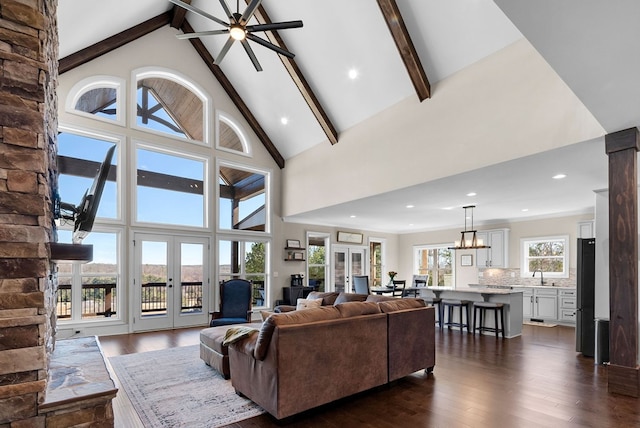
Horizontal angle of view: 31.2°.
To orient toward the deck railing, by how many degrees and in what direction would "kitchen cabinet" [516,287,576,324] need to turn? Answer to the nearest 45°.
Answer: approximately 45° to its right

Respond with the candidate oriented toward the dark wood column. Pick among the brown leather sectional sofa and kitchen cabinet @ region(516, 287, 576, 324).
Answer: the kitchen cabinet

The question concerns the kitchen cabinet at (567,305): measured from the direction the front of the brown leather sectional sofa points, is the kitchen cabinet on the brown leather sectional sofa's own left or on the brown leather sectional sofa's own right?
on the brown leather sectional sofa's own right

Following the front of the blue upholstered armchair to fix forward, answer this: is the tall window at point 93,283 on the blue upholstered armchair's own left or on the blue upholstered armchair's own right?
on the blue upholstered armchair's own right

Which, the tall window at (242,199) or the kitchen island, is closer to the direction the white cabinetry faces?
the kitchen island

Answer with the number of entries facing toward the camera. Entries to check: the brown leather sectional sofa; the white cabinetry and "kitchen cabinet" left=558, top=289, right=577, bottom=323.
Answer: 2

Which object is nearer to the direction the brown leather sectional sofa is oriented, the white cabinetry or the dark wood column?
the white cabinetry

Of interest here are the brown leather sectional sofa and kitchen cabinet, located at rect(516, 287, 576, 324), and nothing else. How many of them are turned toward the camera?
1

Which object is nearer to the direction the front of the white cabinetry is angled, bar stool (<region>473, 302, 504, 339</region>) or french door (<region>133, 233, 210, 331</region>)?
the bar stool

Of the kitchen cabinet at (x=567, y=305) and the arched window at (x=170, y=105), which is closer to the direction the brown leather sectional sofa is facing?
the arched window
